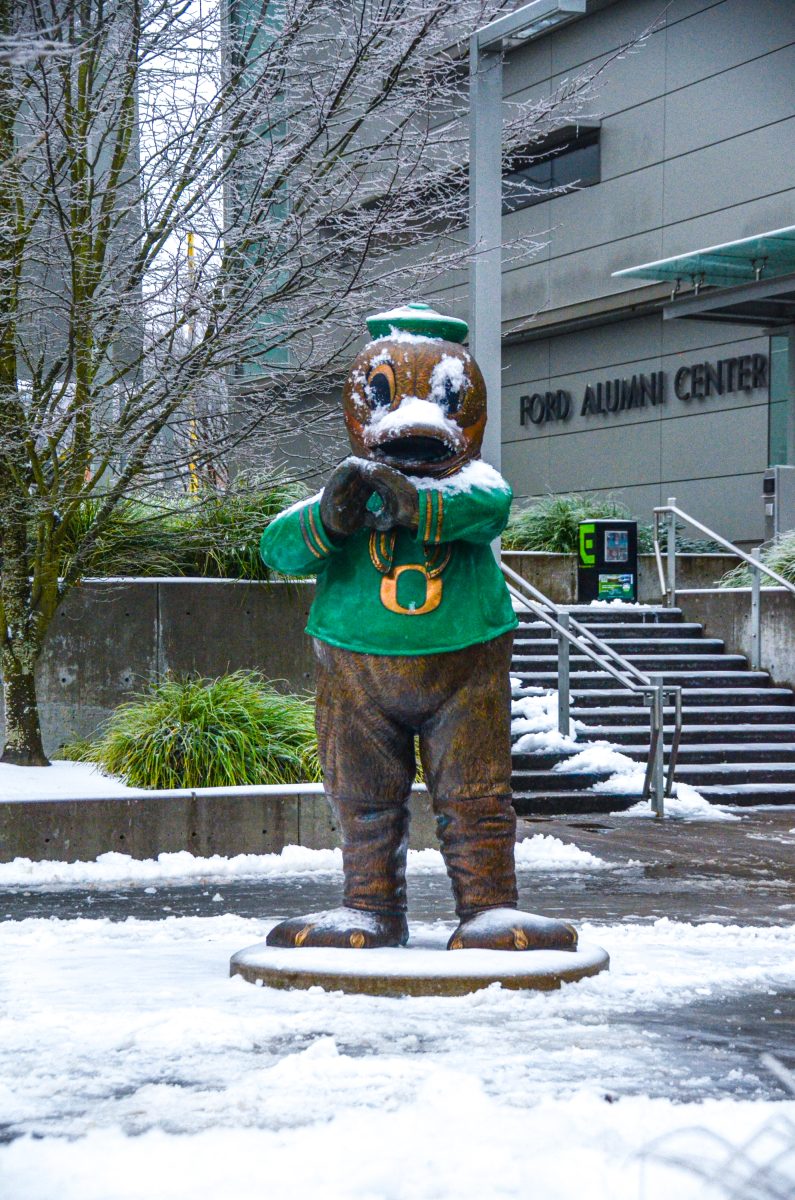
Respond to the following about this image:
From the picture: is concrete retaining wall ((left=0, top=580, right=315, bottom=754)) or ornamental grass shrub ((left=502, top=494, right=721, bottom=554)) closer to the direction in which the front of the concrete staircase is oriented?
the concrete retaining wall

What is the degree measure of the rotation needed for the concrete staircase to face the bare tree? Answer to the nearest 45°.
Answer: approximately 45° to its right

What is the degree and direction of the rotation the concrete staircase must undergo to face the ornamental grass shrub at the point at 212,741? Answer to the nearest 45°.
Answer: approximately 45° to its right

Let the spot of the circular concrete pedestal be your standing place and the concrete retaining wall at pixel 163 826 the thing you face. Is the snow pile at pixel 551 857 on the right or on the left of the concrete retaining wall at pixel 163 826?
right

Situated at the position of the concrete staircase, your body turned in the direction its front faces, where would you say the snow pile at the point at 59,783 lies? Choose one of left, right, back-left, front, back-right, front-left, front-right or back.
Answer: front-right

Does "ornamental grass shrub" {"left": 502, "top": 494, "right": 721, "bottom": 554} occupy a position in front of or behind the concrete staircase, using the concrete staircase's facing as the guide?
behind

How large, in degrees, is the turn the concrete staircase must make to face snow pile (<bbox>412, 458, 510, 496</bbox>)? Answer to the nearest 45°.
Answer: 0° — it already faces it

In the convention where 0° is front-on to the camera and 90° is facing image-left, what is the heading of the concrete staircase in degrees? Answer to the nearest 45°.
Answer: approximately 0°

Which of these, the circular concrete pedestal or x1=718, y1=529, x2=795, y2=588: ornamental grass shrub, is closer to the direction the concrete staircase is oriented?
the circular concrete pedestal
